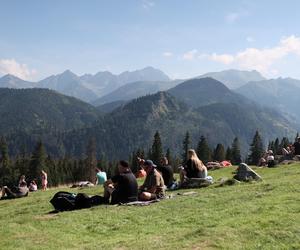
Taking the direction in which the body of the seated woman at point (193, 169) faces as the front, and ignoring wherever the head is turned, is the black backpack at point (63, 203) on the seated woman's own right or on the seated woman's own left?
on the seated woman's own left

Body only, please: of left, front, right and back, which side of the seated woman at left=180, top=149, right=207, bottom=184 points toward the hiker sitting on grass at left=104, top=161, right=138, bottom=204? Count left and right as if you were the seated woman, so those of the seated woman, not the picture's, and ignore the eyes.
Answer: left

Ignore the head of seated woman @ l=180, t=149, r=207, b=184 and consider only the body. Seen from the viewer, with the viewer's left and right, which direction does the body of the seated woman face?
facing away from the viewer and to the left of the viewer

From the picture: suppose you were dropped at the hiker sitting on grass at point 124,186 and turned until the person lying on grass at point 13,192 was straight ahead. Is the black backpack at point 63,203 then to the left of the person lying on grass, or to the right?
left

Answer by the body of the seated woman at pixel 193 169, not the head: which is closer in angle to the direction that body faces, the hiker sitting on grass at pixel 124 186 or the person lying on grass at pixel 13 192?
the person lying on grass
